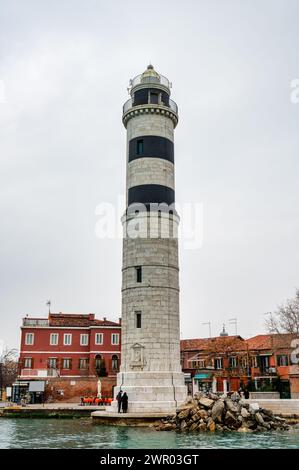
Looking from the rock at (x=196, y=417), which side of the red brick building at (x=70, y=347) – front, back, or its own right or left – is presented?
front

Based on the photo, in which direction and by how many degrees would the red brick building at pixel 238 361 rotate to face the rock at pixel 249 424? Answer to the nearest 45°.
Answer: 0° — it already faces it

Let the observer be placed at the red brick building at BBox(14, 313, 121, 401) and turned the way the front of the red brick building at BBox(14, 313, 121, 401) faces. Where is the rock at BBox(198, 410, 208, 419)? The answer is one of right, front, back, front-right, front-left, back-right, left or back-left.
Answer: front

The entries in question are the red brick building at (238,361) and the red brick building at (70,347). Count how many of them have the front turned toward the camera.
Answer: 2

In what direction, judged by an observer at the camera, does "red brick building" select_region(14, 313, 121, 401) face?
facing the viewer

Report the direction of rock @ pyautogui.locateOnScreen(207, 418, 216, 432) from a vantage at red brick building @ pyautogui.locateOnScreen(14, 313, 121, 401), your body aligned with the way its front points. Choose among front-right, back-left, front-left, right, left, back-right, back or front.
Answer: front

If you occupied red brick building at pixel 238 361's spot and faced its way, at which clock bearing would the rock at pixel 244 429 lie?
The rock is roughly at 12 o'clock from the red brick building.

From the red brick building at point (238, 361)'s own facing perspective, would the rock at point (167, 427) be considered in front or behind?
in front

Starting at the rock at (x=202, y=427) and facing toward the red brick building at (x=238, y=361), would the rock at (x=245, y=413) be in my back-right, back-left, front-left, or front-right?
front-right

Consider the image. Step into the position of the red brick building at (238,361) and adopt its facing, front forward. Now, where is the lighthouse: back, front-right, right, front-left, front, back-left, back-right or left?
front

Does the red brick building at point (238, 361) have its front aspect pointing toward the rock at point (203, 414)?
yes

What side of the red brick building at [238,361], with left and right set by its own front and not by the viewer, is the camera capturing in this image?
front

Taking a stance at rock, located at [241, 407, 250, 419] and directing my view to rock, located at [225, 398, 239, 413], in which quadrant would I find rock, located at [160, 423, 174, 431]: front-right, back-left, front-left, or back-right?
front-left
